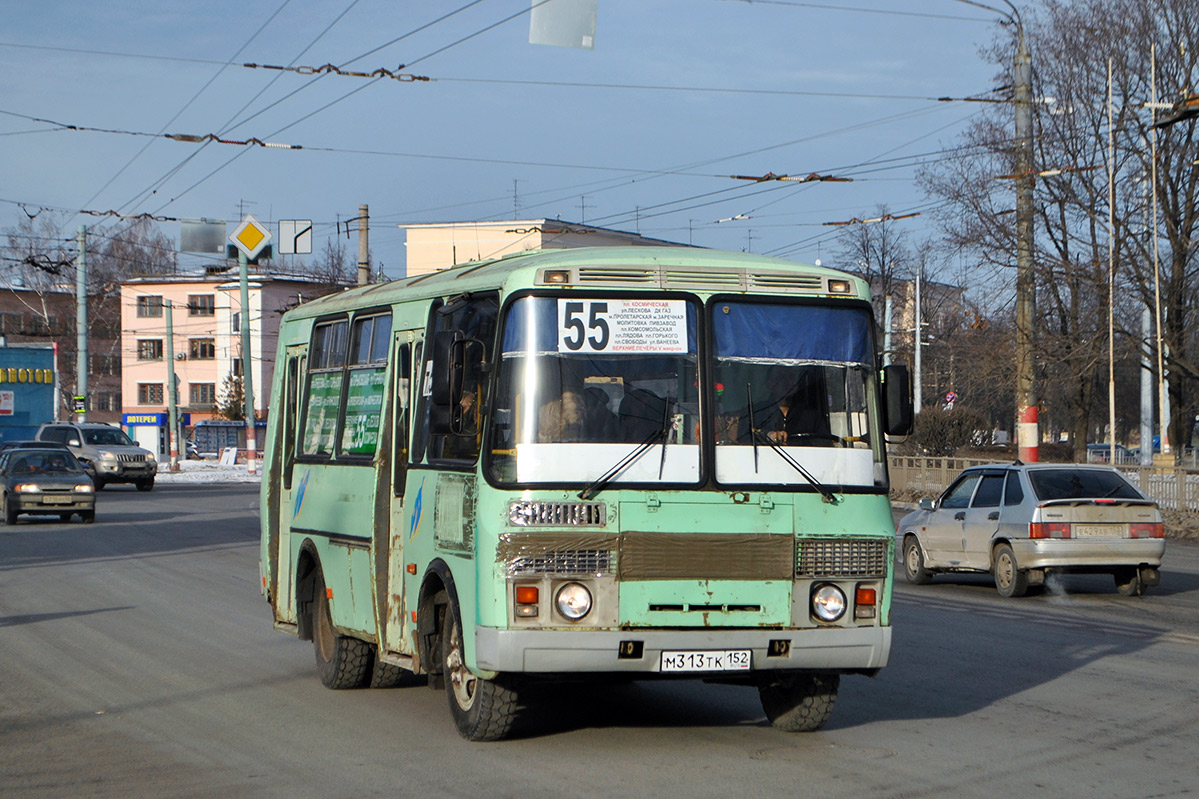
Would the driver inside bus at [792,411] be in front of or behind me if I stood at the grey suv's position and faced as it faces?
in front

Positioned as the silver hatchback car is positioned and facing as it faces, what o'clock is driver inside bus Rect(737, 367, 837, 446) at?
The driver inside bus is roughly at 8 o'clock from the silver hatchback car.

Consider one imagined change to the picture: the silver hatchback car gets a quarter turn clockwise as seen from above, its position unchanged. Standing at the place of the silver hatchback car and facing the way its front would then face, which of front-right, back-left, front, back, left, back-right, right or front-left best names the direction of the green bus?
back-right

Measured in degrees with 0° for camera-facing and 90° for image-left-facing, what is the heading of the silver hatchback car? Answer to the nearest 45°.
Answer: approximately 135°

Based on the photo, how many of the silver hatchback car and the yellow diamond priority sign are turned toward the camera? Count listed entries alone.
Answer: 1

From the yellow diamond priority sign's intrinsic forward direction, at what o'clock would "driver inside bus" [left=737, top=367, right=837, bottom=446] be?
The driver inside bus is roughly at 12 o'clock from the yellow diamond priority sign.

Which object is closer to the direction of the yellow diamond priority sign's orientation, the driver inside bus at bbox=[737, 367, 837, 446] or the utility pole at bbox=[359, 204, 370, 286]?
the driver inside bus

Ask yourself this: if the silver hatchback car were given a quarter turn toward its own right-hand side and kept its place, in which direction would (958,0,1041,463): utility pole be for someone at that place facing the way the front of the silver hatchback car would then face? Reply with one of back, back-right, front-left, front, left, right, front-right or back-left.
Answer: front-left

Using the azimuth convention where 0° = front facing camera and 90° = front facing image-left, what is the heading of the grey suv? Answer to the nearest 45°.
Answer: approximately 315°

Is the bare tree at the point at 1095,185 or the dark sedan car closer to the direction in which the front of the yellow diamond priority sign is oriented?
the dark sedan car

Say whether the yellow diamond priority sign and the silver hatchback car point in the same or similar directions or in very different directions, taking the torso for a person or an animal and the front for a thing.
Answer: very different directions

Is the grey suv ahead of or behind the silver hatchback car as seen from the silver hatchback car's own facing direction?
ahead
